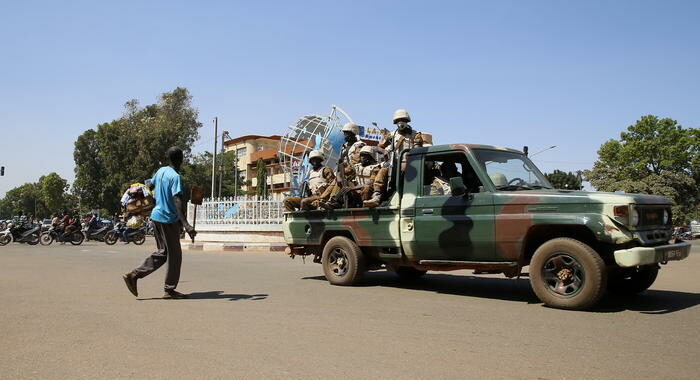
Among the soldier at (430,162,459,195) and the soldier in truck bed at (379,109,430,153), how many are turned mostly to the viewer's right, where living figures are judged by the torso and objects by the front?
1

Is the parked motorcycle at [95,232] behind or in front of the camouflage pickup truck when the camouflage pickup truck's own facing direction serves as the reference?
behind

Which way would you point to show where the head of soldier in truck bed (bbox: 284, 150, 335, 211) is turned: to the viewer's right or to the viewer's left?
to the viewer's left

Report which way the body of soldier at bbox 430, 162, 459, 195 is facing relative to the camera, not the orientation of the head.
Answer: to the viewer's right

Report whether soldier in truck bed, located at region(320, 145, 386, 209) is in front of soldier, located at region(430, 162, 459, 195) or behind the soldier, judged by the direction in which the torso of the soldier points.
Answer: behind

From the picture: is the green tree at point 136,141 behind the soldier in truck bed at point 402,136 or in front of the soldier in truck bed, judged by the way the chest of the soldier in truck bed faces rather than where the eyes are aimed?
behind

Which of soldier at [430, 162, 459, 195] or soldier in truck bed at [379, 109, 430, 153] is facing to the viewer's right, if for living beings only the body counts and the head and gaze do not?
the soldier

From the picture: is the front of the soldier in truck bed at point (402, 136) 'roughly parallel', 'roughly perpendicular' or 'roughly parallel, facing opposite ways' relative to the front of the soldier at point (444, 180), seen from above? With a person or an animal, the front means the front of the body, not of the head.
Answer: roughly perpendicular

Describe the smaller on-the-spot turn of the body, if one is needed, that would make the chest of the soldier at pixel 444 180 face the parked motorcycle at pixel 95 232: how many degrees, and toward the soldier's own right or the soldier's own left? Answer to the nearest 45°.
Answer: approximately 135° to the soldier's own left

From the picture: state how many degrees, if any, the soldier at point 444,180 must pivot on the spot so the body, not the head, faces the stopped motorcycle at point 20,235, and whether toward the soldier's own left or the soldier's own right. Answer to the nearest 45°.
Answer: approximately 135° to the soldier's own left

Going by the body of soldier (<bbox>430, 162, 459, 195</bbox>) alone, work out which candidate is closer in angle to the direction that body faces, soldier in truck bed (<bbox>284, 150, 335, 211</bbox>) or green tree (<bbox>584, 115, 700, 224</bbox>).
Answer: the green tree

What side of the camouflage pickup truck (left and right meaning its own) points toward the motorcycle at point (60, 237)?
back

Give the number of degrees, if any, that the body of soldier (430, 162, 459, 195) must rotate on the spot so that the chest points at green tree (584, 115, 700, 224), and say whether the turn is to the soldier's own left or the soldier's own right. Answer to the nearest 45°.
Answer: approximately 45° to the soldier's own left
